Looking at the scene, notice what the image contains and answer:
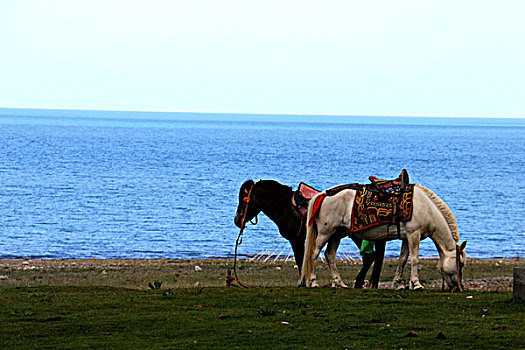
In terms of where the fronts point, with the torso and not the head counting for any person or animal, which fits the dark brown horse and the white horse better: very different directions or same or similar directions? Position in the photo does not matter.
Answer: very different directions

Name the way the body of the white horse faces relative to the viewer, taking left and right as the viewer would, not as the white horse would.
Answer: facing to the right of the viewer

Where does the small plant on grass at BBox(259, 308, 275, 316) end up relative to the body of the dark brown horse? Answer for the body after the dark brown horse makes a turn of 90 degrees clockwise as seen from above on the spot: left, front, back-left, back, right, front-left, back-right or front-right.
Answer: back

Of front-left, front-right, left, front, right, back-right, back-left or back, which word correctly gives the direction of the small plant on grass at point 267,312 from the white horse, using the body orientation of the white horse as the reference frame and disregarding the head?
back-right

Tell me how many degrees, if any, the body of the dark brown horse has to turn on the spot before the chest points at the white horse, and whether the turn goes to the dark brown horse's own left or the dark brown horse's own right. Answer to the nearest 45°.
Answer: approximately 135° to the dark brown horse's own left

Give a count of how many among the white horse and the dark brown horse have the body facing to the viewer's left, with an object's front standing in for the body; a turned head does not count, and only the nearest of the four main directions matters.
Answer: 1

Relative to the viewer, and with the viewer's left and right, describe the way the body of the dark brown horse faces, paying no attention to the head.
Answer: facing to the left of the viewer

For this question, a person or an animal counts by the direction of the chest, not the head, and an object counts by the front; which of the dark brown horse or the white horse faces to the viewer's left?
the dark brown horse
